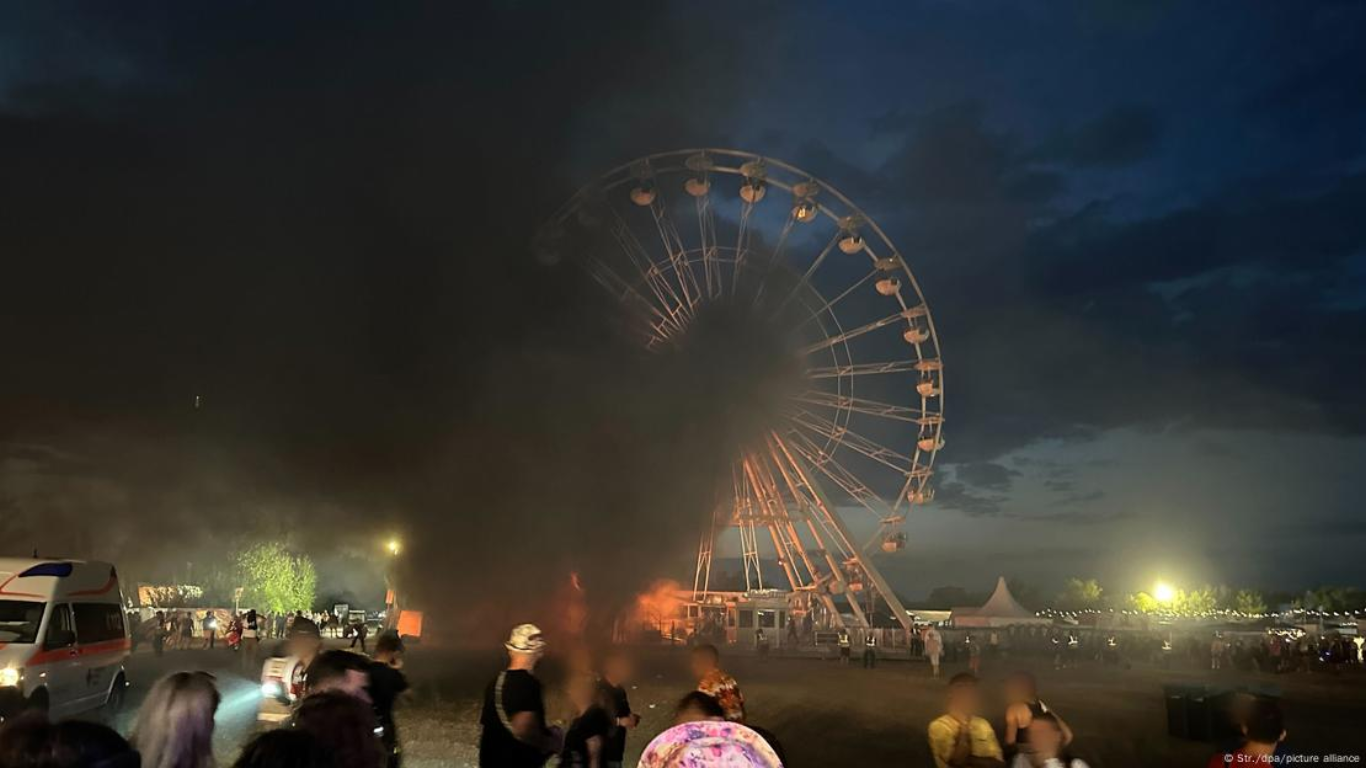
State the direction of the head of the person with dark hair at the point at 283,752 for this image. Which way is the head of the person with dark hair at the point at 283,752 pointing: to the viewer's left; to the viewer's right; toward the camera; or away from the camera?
away from the camera

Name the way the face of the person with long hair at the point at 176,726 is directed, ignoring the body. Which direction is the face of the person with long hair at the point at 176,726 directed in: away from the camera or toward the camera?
away from the camera

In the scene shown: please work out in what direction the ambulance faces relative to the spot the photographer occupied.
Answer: facing the viewer and to the left of the viewer

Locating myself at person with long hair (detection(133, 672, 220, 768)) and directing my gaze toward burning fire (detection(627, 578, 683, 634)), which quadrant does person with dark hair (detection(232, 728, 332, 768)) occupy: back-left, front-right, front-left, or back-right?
back-right

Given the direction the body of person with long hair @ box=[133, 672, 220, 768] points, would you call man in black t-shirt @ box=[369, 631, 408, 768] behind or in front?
in front

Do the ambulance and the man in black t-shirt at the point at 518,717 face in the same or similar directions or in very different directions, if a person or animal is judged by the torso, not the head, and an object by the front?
very different directions

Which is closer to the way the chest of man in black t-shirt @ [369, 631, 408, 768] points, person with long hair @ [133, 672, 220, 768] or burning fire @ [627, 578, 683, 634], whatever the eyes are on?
the burning fire

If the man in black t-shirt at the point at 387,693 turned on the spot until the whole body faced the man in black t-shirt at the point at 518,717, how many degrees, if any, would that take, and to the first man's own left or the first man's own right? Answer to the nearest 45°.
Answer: approximately 45° to the first man's own right

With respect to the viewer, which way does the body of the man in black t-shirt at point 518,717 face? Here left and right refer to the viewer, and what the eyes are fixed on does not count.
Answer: facing away from the viewer and to the right of the viewer

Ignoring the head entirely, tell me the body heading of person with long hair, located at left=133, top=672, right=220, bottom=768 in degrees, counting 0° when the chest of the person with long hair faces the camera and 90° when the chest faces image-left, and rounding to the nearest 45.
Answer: approximately 180°
